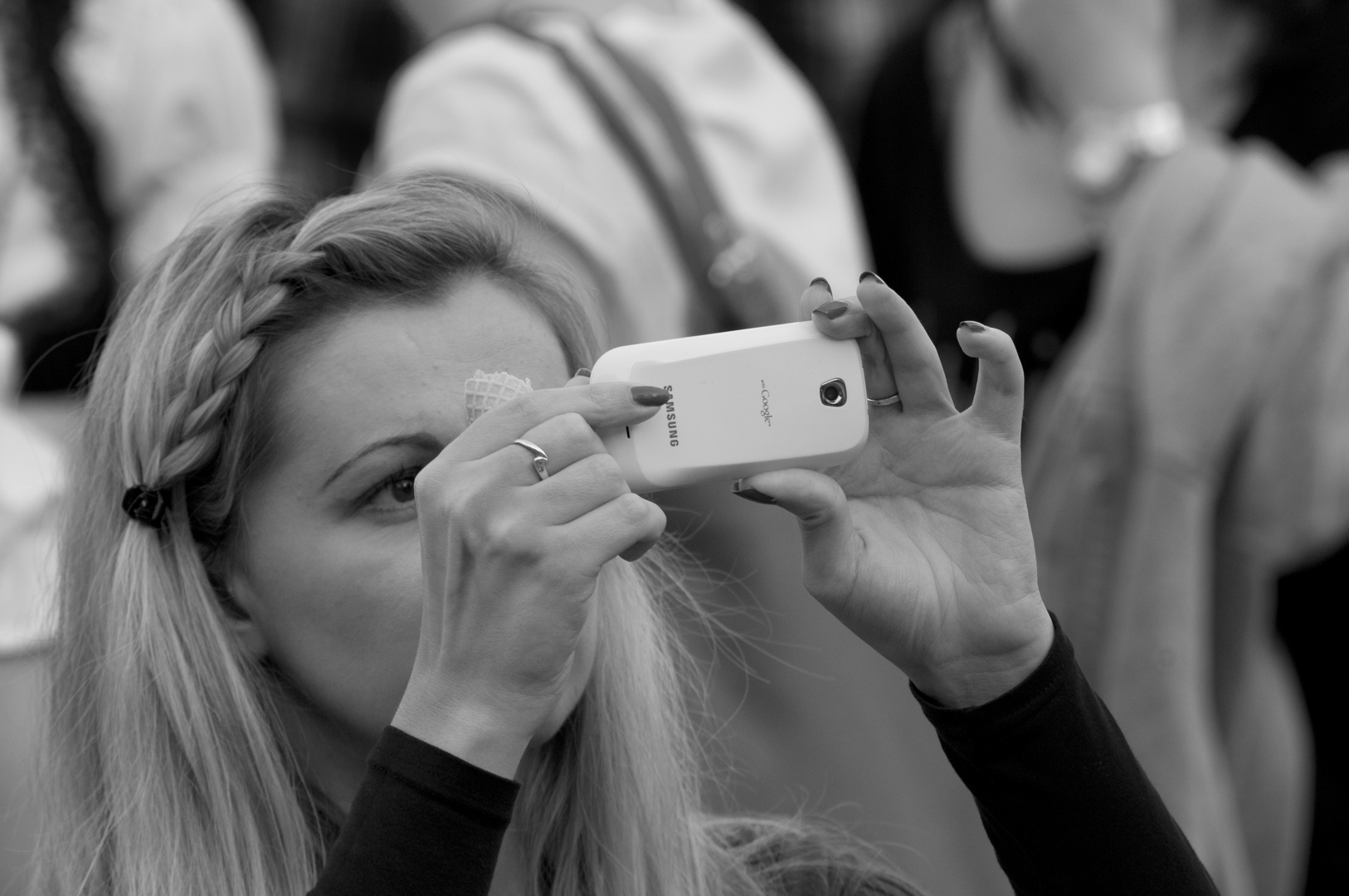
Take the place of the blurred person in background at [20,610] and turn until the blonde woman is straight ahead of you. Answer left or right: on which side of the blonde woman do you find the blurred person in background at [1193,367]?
left

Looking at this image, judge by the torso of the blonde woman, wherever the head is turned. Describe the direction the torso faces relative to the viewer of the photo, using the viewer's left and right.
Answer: facing the viewer and to the right of the viewer

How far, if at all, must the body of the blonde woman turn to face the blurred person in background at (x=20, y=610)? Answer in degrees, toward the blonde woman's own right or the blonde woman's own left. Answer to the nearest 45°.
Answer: approximately 180°

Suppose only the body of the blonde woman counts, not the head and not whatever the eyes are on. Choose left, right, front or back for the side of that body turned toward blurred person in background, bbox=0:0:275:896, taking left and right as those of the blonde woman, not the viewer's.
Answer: back

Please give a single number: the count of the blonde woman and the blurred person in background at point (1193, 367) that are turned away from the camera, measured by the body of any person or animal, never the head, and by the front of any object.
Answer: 0

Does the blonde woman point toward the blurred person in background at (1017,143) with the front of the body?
no

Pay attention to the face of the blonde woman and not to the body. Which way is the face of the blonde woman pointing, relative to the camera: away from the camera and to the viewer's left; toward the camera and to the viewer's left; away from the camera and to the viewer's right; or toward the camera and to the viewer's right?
toward the camera and to the viewer's right

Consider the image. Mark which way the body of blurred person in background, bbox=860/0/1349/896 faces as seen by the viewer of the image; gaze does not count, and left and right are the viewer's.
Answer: facing the viewer and to the left of the viewer
